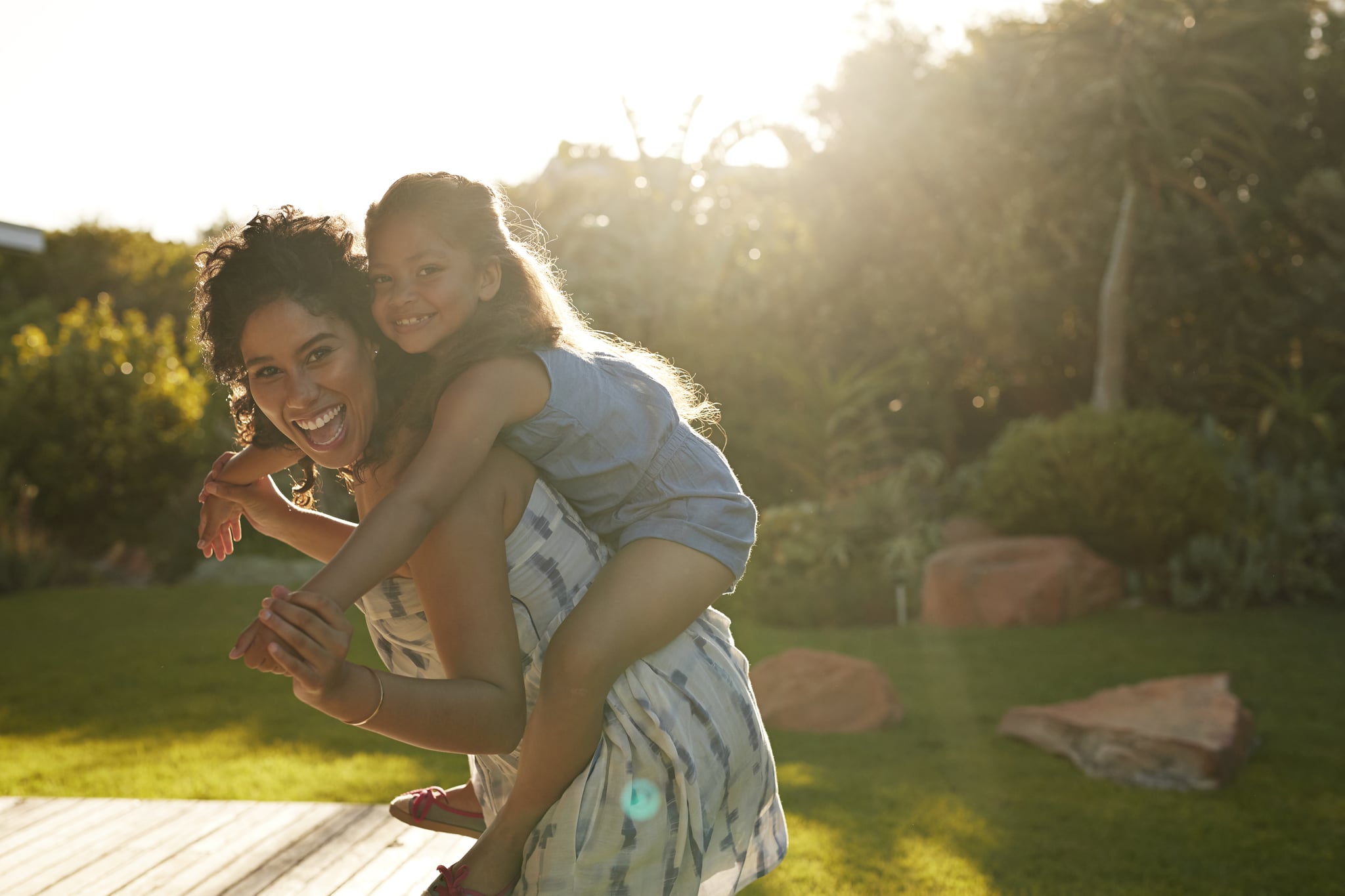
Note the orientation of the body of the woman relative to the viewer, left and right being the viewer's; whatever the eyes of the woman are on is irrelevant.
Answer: facing to the left of the viewer

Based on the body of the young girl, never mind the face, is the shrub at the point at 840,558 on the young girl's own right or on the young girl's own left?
on the young girl's own right

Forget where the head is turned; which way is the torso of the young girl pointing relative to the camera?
to the viewer's left

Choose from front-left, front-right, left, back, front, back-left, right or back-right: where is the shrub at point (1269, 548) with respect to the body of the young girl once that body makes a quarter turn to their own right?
front-right

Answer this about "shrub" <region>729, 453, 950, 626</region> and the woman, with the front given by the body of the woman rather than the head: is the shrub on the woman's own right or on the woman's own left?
on the woman's own right
